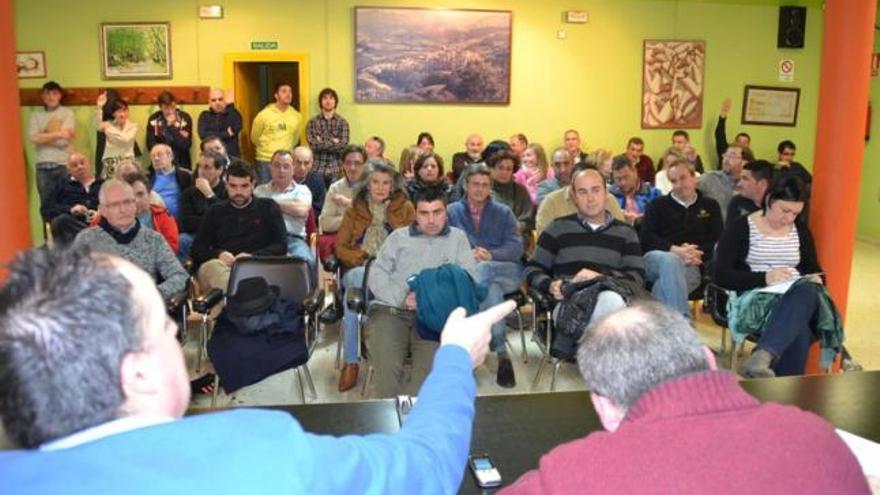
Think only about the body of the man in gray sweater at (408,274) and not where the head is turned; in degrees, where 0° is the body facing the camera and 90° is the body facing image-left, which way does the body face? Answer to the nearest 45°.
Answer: approximately 0°

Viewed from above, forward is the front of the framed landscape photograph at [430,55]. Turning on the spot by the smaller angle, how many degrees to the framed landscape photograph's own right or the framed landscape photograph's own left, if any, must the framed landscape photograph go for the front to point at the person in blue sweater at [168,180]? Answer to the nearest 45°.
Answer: approximately 45° to the framed landscape photograph's own right

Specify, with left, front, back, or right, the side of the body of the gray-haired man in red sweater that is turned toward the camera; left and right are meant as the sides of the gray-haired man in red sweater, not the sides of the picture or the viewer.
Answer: back

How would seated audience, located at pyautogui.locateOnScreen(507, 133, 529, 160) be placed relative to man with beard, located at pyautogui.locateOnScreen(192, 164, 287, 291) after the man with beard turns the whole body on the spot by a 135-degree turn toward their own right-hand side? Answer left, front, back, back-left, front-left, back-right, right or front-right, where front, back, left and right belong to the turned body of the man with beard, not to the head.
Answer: right

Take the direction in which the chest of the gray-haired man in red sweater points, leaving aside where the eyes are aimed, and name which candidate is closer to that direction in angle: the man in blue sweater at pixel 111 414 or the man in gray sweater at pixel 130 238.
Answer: the man in gray sweater

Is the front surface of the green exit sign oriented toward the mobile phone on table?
yes

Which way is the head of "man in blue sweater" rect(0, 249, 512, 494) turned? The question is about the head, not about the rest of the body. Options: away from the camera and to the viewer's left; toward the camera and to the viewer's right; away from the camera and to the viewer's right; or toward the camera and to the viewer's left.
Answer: away from the camera and to the viewer's right

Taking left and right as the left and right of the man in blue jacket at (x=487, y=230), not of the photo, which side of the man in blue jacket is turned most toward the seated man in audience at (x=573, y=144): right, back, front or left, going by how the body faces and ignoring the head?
back

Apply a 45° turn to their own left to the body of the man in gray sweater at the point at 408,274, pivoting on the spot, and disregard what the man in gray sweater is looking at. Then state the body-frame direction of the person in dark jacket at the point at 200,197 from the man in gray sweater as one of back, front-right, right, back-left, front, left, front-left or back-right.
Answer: back

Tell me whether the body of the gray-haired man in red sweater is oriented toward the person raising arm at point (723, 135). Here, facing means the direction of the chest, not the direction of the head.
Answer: yes

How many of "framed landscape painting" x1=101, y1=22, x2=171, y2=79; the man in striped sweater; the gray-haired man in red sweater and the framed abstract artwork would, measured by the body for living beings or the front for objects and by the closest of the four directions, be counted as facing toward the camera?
3

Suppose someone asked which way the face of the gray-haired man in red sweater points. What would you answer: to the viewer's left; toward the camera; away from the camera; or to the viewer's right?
away from the camera

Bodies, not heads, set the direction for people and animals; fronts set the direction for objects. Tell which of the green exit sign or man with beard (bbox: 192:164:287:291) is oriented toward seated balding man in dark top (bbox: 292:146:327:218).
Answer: the green exit sign
